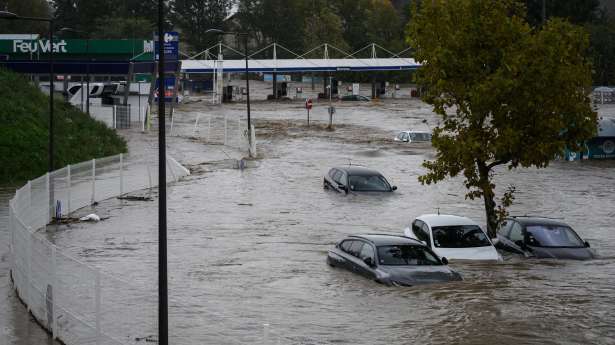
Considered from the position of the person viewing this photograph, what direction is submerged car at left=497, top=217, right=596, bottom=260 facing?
facing the viewer and to the right of the viewer

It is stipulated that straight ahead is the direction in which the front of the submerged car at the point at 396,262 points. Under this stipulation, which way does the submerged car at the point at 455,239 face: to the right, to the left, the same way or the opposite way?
the same way

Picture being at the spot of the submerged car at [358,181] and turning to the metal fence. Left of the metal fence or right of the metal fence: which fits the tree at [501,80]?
left

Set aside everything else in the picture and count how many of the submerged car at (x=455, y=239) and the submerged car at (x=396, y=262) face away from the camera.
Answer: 0

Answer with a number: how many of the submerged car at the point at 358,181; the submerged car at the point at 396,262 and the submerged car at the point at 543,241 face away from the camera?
0

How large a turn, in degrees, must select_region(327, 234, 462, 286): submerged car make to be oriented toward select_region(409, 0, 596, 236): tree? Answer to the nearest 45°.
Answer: approximately 90° to its left

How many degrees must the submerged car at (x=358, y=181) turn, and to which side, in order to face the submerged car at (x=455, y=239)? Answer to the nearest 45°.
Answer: approximately 45° to its right

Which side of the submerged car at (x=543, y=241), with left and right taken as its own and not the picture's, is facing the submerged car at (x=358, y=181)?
back

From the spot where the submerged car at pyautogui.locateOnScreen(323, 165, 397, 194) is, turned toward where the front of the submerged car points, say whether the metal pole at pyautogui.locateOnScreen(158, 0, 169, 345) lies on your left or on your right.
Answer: on your right

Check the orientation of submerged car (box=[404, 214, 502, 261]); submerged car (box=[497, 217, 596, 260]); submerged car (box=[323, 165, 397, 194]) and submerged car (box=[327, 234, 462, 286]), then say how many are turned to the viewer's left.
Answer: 0

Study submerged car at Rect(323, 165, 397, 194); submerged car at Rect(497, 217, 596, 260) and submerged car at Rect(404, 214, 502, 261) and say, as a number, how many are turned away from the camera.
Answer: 0

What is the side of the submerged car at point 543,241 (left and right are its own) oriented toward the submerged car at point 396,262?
right
